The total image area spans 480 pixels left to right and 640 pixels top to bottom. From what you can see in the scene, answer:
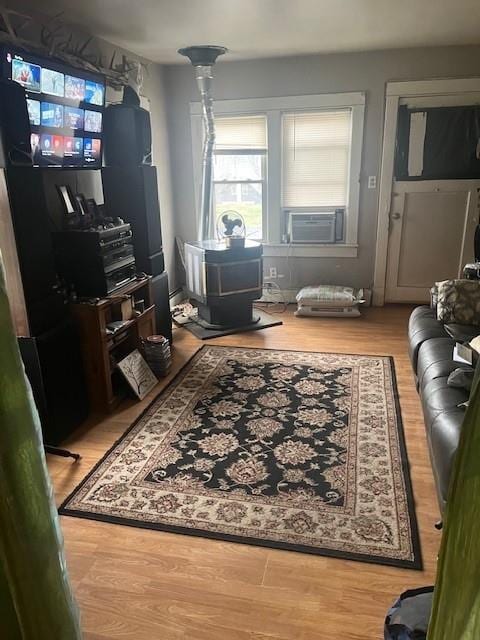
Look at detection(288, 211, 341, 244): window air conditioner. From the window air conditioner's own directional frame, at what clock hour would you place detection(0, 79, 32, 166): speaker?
The speaker is roughly at 1 o'clock from the window air conditioner.

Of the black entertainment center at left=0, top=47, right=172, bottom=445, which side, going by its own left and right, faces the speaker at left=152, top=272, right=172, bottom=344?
left

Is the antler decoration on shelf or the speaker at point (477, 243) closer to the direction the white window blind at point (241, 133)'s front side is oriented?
the antler decoration on shelf

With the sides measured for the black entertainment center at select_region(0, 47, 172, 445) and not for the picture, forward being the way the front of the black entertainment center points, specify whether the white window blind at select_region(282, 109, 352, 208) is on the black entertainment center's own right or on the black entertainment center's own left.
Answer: on the black entertainment center's own left

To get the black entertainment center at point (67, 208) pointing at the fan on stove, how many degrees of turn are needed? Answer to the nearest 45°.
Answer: approximately 90° to its left

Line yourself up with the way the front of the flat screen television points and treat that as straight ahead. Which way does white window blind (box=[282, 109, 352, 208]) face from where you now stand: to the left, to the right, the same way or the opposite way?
to the right

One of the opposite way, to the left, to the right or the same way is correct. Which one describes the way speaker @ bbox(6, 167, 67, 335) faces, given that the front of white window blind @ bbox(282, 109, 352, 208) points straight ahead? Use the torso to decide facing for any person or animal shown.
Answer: to the left

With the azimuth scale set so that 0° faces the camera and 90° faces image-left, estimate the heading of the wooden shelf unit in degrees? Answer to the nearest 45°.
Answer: approximately 315°

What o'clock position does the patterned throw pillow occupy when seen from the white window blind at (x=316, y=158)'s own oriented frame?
The patterned throw pillow is roughly at 11 o'clock from the white window blind.

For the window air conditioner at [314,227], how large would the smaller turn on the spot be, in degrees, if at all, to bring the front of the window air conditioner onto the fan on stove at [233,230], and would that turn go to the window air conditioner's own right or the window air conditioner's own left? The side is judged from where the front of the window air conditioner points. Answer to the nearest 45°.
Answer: approximately 45° to the window air conditioner's own right

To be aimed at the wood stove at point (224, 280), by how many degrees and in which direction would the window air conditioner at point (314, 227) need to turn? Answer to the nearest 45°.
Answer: approximately 45° to its right
